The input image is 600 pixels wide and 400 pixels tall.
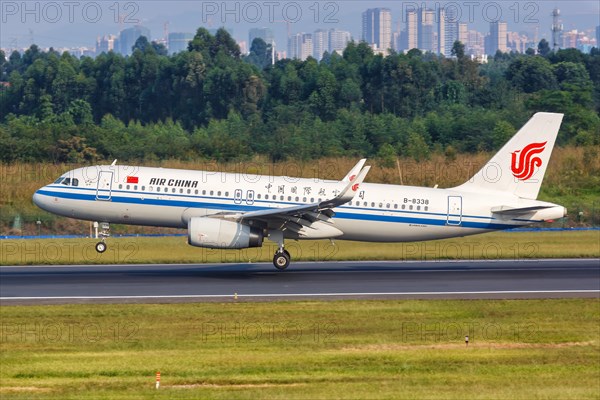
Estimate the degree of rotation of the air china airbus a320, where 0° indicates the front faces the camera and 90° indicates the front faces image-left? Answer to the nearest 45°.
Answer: approximately 90°
